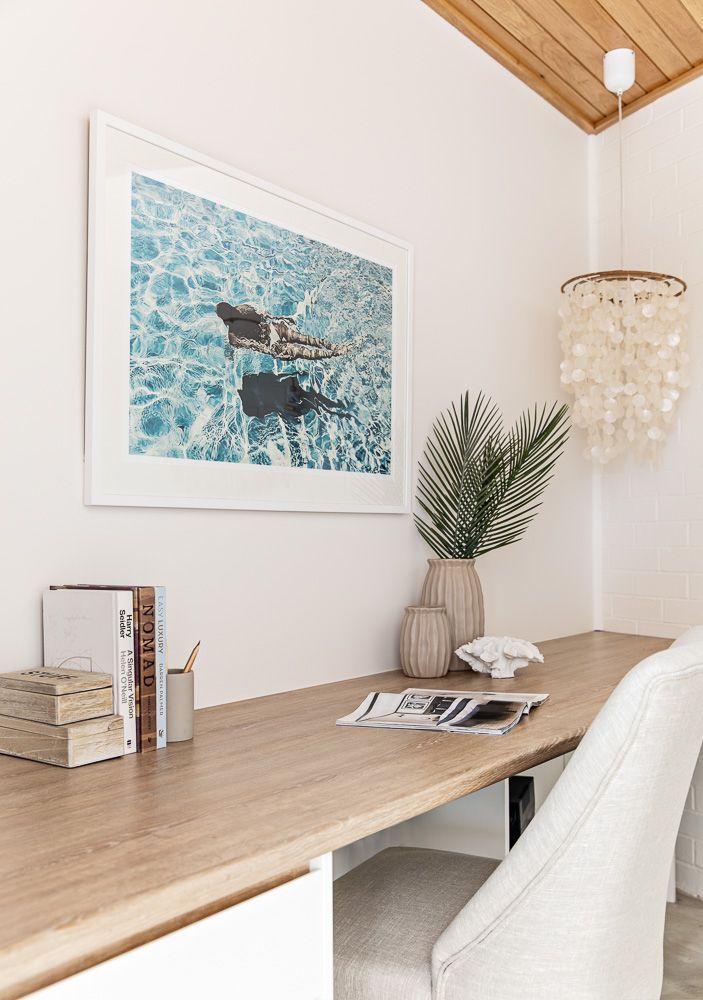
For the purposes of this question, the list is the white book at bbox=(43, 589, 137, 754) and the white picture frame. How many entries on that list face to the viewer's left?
0

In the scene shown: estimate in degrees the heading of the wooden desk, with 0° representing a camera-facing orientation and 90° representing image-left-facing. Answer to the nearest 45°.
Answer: approximately 315°

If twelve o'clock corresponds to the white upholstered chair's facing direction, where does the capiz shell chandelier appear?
The capiz shell chandelier is roughly at 2 o'clock from the white upholstered chair.

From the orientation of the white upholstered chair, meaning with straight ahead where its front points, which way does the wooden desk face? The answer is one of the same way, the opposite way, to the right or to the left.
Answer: the opposite way

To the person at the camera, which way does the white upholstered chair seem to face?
facing away from the viewer and to the left of the viewer

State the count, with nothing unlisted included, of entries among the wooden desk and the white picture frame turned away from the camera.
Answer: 0
